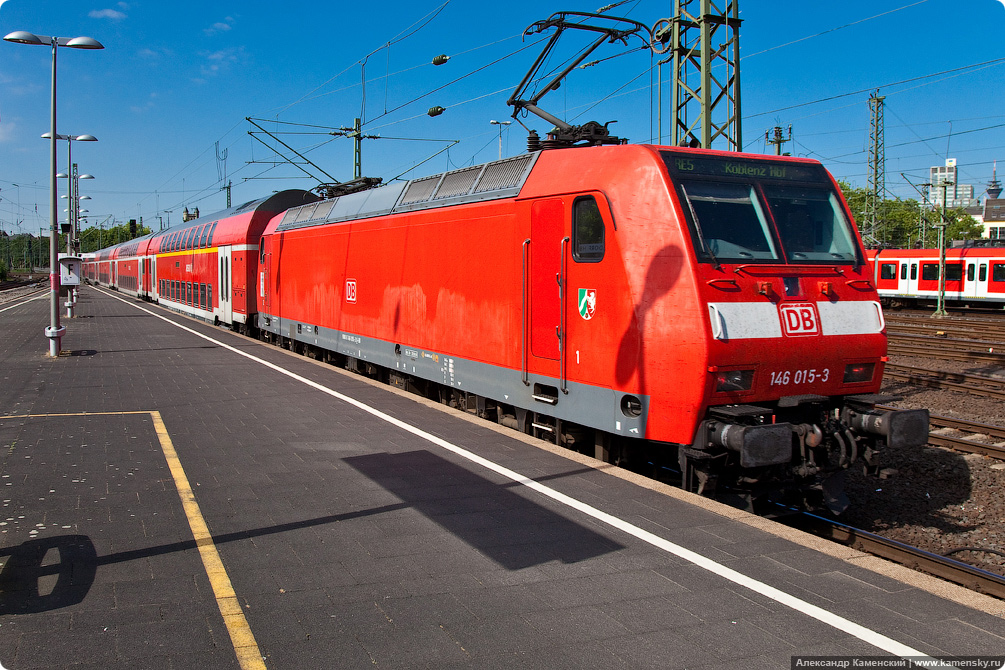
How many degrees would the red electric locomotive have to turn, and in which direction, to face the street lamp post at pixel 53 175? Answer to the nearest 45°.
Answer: approximately 180°

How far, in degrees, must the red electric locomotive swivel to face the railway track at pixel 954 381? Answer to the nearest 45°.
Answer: approximately 90° to its left

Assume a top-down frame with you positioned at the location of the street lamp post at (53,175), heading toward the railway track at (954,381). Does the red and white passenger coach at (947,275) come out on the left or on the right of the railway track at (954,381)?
left

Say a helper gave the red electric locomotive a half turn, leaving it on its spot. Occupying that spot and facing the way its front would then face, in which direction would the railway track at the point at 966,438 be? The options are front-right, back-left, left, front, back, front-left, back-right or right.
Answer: right

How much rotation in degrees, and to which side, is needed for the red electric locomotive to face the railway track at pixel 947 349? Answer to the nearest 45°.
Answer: approximately 90° to its left

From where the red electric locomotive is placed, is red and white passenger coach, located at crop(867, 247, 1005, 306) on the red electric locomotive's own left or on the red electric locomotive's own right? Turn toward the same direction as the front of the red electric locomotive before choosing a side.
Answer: on the red electric locomotive's own left

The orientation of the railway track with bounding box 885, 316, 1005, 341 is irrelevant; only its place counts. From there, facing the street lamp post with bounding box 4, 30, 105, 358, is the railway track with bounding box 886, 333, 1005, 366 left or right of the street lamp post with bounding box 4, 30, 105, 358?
left

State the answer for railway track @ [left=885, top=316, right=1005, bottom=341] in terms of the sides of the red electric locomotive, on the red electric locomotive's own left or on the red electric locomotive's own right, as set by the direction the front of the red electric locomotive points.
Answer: on the red electric locomotive's own left

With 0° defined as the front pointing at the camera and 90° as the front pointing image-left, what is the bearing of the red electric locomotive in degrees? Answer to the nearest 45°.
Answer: approximately 315°
